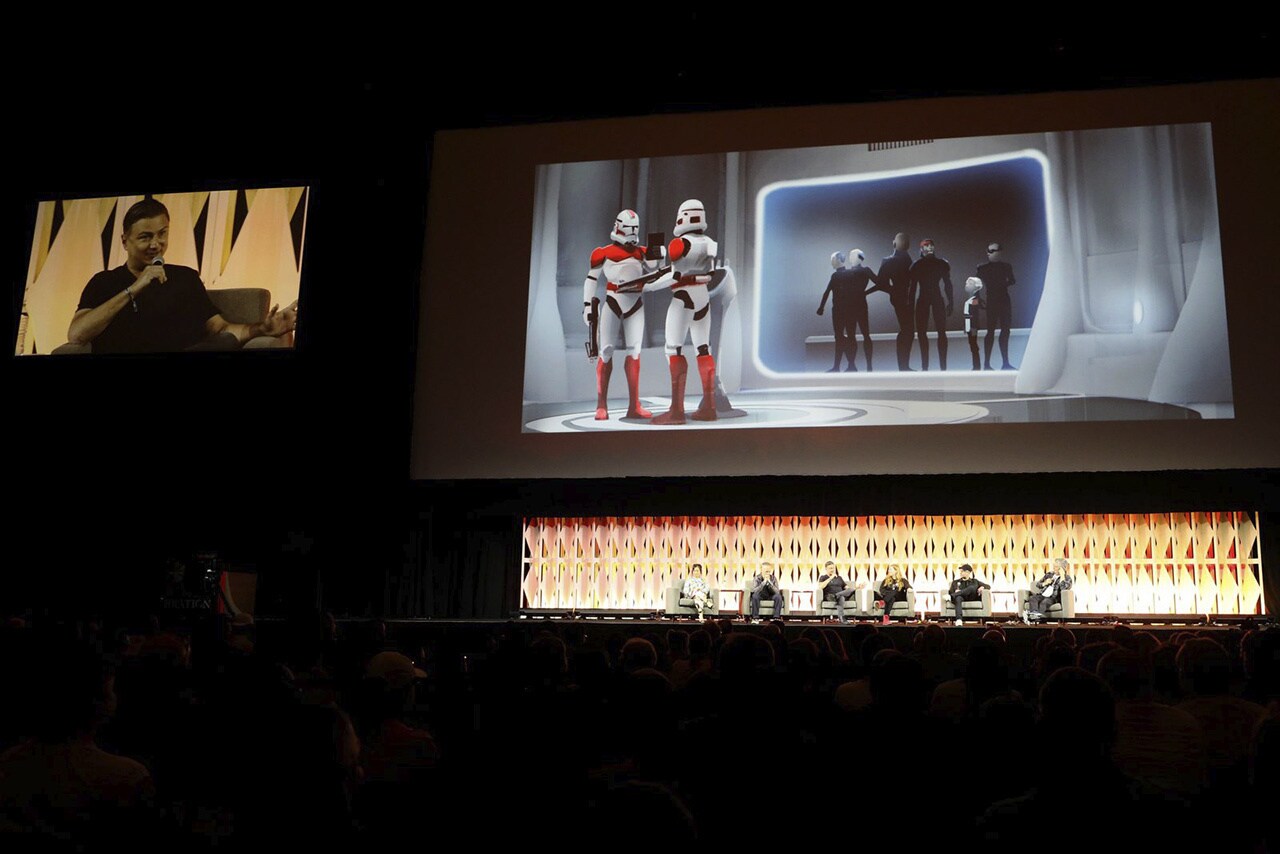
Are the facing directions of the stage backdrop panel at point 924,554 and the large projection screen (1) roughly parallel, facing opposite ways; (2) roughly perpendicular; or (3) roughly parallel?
roughly parallel

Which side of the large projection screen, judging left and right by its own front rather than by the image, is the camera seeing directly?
front

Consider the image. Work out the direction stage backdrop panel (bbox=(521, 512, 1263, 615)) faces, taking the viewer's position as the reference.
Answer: facing the viewer

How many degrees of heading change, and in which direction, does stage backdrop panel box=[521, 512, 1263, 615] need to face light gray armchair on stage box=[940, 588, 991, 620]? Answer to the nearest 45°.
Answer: approximately 45° to its left

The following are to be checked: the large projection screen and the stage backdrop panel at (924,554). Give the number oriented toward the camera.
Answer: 2
